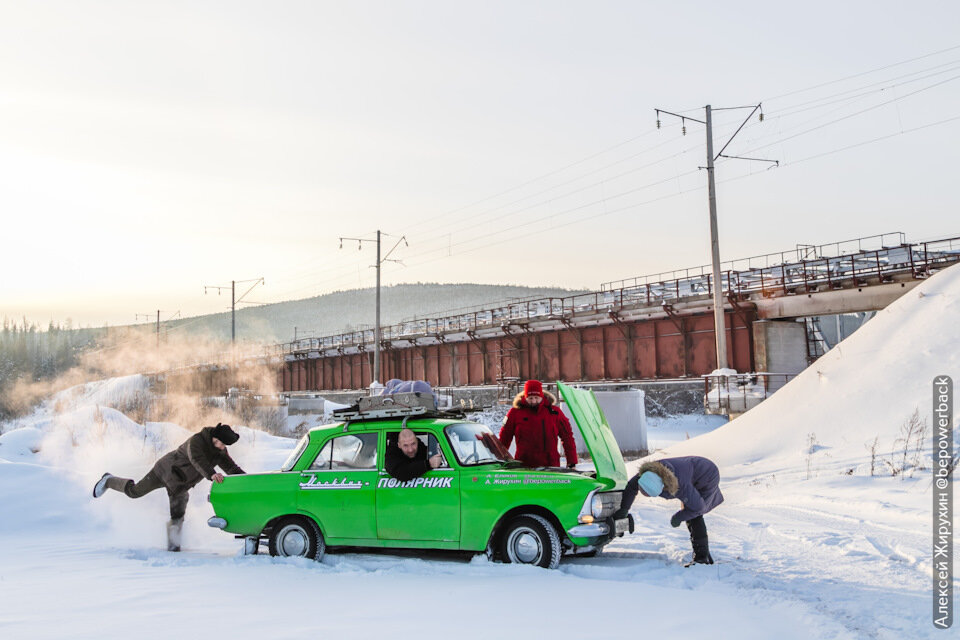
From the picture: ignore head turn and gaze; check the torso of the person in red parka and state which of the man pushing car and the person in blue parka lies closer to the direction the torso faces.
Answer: the person in blue parka

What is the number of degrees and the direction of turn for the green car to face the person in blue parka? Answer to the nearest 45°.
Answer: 0° — it already faces them

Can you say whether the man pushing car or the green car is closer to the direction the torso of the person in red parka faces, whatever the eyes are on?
the green car

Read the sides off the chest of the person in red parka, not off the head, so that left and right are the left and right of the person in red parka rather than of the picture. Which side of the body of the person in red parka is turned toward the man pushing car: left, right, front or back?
right

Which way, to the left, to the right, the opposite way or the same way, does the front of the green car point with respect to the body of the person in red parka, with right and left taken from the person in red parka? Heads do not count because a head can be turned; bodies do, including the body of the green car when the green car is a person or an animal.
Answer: to the left

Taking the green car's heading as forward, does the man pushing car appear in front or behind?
behind

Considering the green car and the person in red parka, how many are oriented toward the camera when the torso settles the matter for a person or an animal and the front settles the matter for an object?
1

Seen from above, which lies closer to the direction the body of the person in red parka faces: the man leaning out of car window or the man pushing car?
the man leaning out of car window

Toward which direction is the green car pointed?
to the viewer's right

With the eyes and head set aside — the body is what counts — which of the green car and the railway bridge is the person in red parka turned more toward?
the green car

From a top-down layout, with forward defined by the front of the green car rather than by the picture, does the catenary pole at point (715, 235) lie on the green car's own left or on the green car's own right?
on the green car's own left
